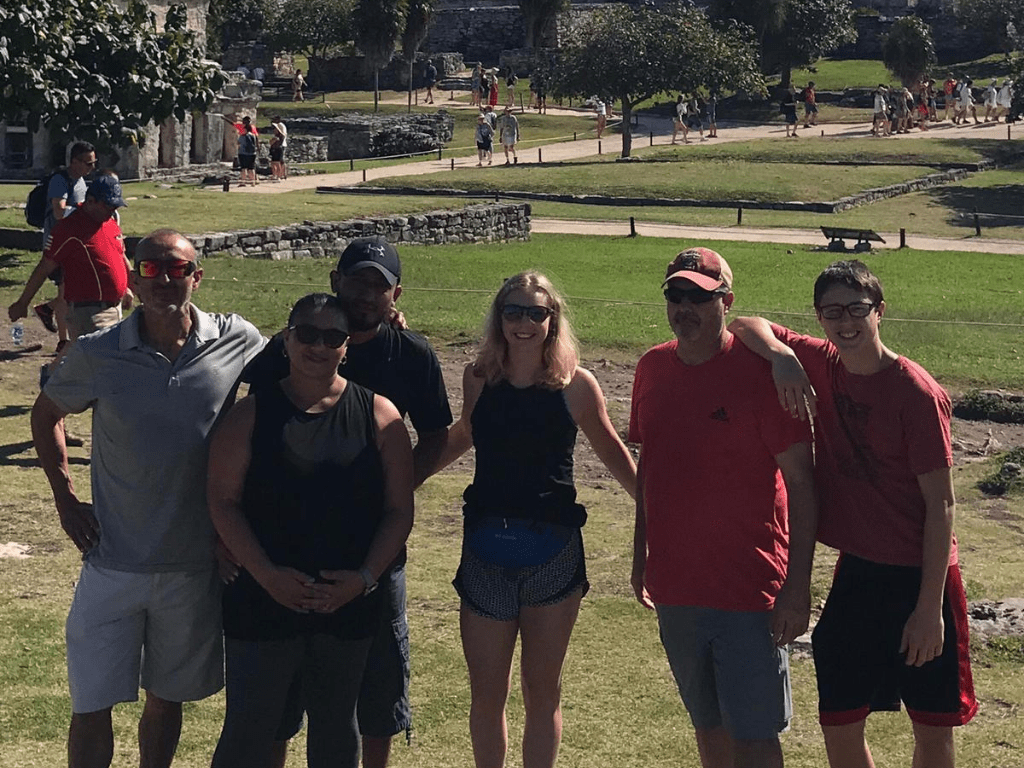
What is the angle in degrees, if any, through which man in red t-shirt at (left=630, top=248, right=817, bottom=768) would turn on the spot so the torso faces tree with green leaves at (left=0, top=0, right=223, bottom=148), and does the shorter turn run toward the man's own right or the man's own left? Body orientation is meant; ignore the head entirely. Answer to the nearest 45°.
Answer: approximately 90° to the man's own right

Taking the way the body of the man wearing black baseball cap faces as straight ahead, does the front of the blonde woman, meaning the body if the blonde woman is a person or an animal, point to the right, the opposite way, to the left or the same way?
the same way

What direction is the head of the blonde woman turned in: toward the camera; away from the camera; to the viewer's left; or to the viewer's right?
toward the camera

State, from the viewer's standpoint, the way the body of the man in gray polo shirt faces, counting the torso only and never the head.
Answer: toward the camera

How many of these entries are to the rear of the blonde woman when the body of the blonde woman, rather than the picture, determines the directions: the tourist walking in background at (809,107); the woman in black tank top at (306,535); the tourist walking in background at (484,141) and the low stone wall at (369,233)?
3

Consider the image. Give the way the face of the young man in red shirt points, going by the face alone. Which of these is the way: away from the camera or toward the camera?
toward the camera

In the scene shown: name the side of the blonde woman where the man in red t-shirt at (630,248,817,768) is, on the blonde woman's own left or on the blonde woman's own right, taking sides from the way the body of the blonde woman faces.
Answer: on the blonde woman's own left

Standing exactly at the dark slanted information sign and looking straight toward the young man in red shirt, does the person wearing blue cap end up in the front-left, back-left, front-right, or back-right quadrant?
front-right

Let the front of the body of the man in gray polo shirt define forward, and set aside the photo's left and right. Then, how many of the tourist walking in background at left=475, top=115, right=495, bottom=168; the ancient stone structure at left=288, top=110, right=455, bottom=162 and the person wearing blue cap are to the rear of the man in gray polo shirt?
3

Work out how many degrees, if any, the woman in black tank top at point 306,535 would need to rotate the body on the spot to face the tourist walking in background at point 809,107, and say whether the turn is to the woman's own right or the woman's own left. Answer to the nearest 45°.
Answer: approximately 180°

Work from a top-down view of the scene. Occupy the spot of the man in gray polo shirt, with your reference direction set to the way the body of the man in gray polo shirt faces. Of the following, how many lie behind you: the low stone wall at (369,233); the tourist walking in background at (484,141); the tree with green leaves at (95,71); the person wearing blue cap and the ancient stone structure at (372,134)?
5

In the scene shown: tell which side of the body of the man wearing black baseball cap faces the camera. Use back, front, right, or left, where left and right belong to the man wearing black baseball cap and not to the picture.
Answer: front

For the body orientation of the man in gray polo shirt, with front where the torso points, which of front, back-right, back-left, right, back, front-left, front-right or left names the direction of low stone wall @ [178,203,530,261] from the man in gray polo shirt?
back

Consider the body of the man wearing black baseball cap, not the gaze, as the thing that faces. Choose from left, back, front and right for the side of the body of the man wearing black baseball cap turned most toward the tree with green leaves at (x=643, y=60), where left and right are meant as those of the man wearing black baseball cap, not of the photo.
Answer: back

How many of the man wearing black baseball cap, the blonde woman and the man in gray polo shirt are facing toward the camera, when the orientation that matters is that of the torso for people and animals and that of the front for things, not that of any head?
3
